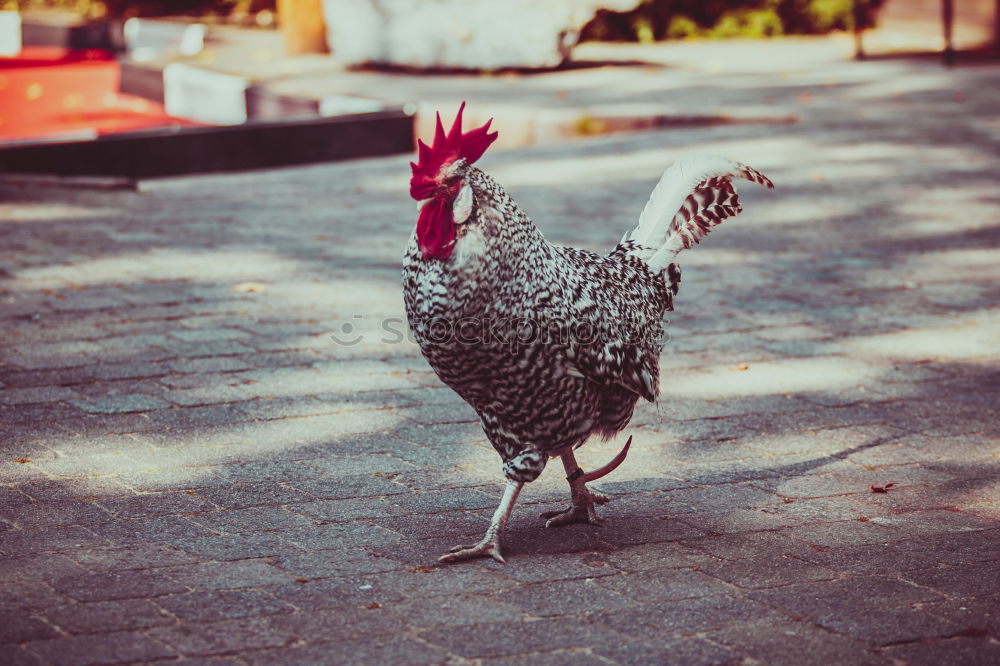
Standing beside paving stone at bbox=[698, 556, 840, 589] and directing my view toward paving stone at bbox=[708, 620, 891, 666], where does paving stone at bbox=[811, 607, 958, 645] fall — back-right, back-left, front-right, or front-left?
front-left

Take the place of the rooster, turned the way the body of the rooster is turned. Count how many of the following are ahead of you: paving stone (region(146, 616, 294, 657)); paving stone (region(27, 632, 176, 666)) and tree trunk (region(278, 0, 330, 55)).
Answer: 2

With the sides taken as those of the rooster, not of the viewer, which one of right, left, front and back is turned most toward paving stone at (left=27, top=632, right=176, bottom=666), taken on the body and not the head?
front

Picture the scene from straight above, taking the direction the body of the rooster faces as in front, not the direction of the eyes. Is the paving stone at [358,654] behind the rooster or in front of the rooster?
in front

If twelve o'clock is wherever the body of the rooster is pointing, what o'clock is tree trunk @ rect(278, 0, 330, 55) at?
The tree trunk is roughly at 4 o'clock from the rooster.

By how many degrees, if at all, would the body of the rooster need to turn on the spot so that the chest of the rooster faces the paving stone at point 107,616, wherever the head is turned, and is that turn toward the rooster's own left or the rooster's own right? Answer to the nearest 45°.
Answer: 0° — it already faces it

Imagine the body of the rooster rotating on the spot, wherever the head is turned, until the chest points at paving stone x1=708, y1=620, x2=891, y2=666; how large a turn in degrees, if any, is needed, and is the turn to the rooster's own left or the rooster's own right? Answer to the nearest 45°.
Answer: approximately 90° to the rooster's own left

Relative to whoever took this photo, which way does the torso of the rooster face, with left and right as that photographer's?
facing the viewer and to the left of the viewer

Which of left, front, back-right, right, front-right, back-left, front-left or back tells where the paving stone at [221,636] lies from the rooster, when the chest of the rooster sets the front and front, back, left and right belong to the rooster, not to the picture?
front

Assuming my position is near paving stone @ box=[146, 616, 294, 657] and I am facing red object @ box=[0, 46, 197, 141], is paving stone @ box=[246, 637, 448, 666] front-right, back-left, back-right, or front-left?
back-right

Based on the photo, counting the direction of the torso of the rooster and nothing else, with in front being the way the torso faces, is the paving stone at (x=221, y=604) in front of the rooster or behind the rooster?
in front
